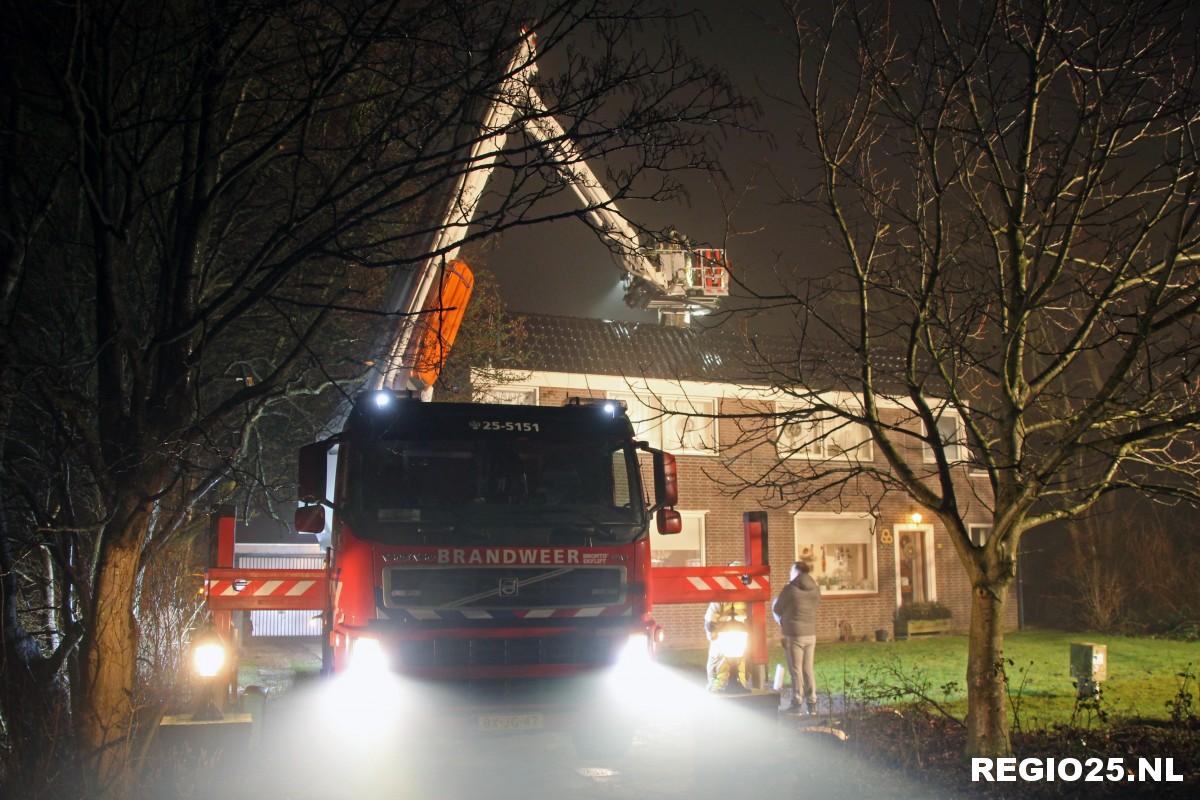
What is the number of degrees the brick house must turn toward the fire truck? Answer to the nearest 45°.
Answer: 0° — it already faces it

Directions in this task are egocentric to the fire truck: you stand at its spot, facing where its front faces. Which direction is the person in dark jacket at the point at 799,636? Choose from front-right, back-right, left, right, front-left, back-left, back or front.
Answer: back-left

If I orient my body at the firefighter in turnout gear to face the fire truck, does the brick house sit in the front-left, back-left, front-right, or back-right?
back-right

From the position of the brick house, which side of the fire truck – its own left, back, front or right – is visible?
back

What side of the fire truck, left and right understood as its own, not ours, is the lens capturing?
front

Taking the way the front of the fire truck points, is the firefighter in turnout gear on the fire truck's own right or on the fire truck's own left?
on the fire truck's own left

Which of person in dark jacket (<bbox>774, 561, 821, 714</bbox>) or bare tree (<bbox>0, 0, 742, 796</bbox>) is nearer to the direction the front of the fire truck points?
the bare tree

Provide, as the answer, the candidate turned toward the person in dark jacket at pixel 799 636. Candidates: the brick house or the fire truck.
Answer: the brick house

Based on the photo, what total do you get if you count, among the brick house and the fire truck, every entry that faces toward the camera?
2

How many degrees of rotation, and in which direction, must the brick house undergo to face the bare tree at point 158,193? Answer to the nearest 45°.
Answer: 0° — it already faces it

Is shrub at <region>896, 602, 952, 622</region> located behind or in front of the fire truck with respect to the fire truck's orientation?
behind

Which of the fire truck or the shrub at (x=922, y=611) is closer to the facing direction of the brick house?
the fire truck

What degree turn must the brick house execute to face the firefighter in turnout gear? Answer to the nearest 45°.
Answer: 0° — it already faces them

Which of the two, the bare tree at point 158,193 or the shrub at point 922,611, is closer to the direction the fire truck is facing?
the bare tree

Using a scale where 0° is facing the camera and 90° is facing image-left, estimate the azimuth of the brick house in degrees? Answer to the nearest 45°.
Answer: approximately 0°
